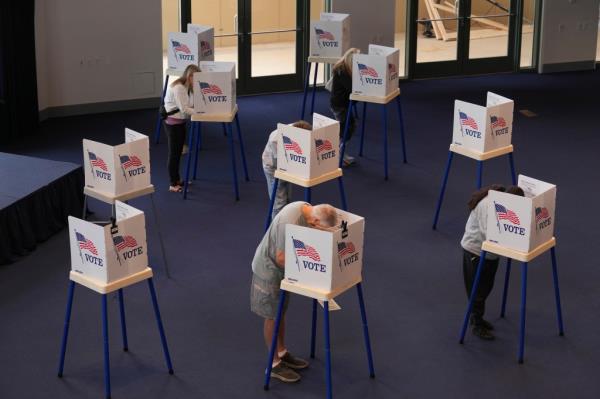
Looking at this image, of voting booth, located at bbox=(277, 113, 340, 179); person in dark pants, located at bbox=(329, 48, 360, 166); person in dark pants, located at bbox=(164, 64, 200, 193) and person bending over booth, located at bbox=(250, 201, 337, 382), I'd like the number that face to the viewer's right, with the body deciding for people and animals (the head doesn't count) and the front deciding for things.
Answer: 3

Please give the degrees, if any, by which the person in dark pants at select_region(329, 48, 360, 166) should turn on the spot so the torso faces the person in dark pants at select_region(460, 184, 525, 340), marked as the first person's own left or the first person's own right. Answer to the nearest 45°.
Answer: approximately 90° to the first person's own right

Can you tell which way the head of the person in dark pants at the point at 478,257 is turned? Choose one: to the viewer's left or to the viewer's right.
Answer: to the viewer's right

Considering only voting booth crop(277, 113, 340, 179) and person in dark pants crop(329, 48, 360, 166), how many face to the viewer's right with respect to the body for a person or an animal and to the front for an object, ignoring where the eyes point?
1

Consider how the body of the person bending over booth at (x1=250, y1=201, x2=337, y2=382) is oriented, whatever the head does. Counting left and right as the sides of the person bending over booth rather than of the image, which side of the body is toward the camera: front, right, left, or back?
right

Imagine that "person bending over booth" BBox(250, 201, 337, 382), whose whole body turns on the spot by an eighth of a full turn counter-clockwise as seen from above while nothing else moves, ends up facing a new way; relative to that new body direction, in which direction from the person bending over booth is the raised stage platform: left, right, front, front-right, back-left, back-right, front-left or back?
left

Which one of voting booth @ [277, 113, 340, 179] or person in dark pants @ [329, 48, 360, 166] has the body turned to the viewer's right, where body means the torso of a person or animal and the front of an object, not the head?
the person in dark pants

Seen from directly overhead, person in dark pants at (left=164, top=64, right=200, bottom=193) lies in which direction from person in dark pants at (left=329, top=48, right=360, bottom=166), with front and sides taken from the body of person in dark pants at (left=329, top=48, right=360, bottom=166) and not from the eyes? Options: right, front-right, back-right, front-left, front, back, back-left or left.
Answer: back-right

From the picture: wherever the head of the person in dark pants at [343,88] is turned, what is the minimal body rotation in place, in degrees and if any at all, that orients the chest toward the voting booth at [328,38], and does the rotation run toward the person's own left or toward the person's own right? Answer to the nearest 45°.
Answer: approximately 90° to the person's own left

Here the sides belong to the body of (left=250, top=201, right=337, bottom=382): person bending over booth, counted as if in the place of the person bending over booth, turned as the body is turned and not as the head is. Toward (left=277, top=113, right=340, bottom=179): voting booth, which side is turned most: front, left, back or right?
left

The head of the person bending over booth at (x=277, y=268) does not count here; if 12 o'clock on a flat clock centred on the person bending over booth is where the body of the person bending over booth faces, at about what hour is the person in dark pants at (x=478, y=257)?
The person in dark pants is roughly at 11 o'clock from the person bending over booth.

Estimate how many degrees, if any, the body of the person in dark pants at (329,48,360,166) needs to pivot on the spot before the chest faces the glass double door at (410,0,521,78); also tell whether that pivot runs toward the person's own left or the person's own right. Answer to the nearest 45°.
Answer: approximately 90° to the person's own left

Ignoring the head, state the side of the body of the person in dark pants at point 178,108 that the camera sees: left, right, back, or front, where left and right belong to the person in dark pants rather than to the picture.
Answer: right

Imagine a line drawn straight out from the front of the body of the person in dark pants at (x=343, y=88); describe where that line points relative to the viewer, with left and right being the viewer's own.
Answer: facing to the right of the viewer
